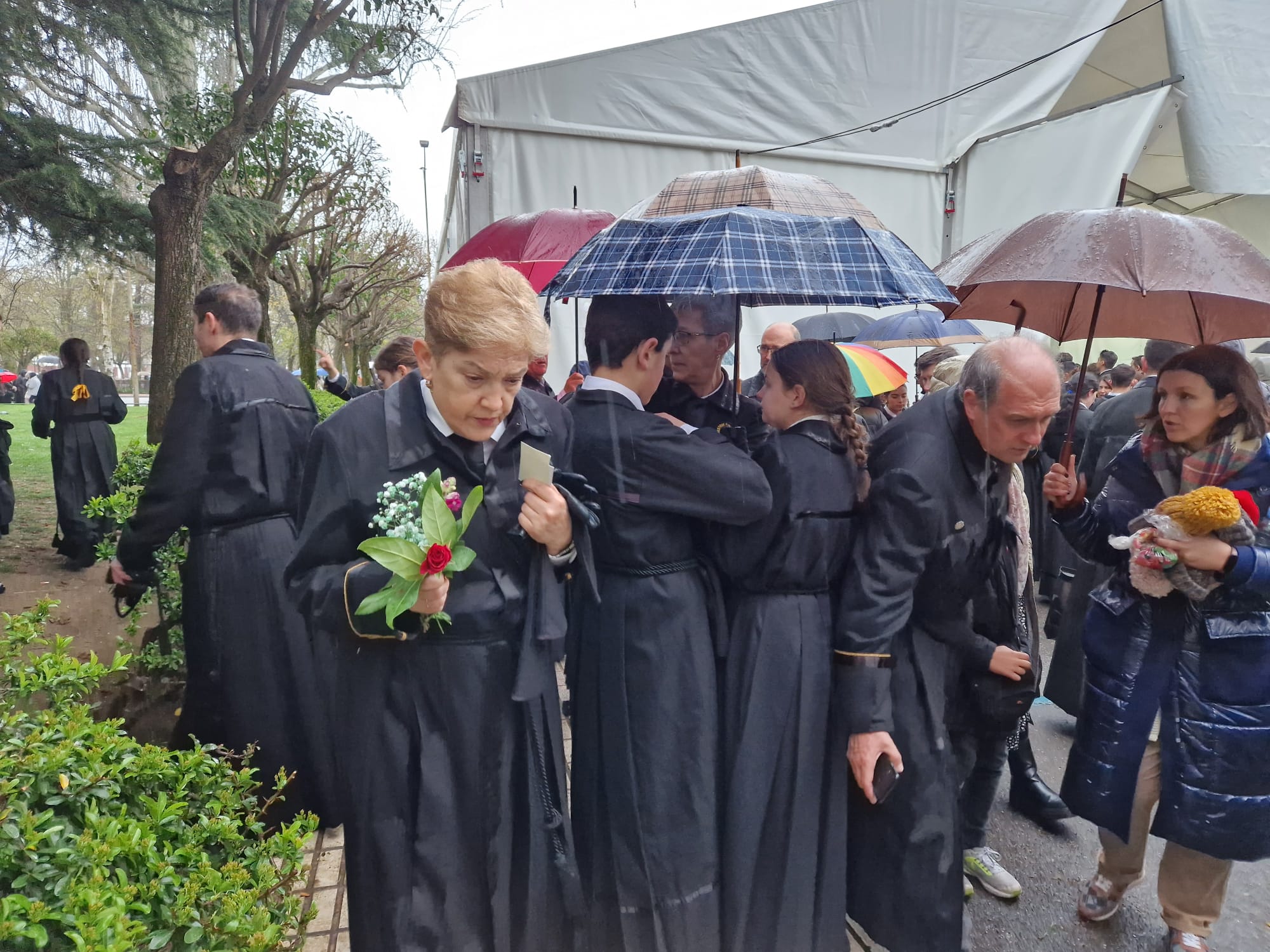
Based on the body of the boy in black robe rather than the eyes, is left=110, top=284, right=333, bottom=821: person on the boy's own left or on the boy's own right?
on the boy's own left

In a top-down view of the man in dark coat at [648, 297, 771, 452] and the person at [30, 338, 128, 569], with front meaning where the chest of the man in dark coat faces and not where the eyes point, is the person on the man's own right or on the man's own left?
on the man's own right

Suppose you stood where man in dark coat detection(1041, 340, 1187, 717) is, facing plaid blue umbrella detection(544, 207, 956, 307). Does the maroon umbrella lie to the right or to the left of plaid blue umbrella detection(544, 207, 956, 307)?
right

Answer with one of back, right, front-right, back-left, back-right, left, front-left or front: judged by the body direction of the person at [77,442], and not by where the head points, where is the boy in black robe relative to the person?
back

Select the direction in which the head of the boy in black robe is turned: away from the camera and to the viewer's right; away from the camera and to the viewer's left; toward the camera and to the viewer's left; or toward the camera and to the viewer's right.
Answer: away from the camera and to the viewer's right

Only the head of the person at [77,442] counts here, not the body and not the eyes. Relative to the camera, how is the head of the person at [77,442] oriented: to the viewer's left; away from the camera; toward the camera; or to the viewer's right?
away from the camera

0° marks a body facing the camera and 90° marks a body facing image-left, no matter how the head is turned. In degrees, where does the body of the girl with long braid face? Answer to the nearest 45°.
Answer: approximately 135°
